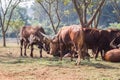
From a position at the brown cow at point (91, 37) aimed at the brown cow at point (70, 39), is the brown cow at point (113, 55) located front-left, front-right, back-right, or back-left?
back-left

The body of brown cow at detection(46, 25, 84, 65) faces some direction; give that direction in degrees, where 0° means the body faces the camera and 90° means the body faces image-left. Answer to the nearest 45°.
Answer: approximately 135°
